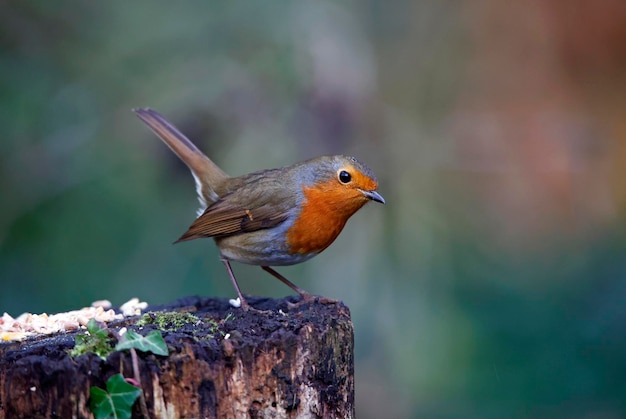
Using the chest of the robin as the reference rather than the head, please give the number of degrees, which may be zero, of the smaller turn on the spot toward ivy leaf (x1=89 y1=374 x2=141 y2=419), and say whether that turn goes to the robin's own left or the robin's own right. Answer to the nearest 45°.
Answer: approximately 135° to the robin's own right

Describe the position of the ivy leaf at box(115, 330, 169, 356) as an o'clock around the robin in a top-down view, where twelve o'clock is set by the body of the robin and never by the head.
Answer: The ivy leaf is roughly at 4 o'clock from the robin.

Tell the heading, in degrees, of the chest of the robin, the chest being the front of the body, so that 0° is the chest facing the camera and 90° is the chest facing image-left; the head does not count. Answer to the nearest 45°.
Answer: approximately 270°
